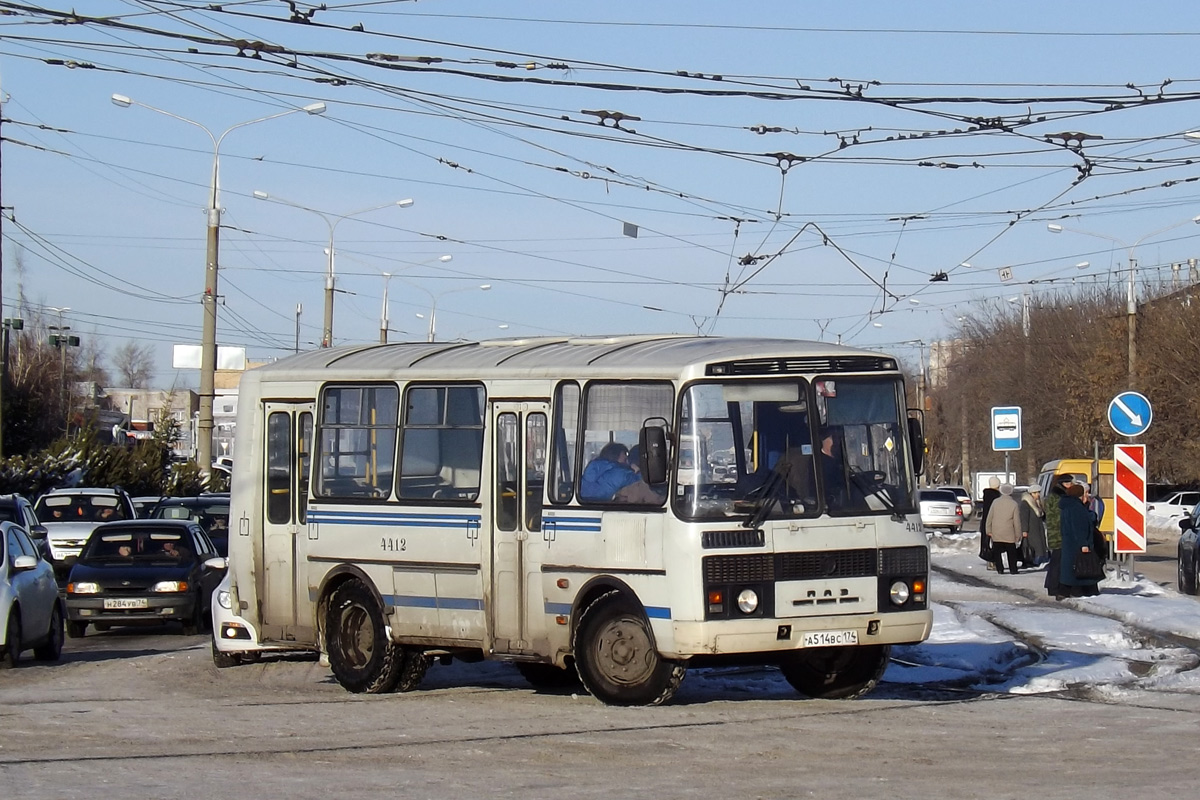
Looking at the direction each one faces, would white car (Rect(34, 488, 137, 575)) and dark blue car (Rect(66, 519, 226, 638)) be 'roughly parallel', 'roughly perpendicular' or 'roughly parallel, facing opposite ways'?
roughly parallel

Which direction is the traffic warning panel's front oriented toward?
toward the camera

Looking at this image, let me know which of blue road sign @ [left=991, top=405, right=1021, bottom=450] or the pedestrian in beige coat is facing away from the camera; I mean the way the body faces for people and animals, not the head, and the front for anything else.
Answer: the pedestrian in beige coat

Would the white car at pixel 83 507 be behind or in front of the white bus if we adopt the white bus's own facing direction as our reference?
behind

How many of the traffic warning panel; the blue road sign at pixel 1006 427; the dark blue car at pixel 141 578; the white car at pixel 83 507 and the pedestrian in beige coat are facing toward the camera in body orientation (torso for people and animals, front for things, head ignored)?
4

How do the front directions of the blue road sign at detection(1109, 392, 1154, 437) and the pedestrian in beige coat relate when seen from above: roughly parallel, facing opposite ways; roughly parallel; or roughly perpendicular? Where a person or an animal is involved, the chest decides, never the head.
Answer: roughly parallel, facing opposite ways

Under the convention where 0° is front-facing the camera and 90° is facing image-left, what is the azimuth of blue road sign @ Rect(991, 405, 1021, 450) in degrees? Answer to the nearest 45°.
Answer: approximately 0°

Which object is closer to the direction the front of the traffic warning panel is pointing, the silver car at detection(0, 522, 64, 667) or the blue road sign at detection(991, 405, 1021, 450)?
the silver car

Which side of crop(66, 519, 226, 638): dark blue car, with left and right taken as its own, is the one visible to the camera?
front

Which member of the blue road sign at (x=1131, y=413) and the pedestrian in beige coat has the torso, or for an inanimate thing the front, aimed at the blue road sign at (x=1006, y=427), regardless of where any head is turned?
the pedestrian in beige coat

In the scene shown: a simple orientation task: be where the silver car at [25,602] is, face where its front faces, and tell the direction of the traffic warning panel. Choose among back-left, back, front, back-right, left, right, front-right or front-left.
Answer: back-left

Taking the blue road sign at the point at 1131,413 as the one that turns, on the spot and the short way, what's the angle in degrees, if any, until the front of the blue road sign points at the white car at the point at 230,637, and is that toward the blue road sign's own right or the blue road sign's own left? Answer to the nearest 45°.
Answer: approximately 45° to the blue road sign's own right

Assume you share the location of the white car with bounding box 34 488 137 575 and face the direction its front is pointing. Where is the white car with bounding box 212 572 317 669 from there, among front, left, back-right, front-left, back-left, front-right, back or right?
front

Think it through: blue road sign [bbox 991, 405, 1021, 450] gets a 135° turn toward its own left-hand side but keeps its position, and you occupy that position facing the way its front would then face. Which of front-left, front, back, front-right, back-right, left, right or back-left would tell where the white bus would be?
back-right

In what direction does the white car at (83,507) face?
toward the camera

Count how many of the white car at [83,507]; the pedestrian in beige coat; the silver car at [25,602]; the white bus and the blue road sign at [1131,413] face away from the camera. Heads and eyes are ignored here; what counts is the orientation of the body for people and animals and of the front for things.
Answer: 1

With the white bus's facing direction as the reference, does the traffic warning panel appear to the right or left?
on its left

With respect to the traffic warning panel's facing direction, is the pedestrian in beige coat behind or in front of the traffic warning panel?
behind

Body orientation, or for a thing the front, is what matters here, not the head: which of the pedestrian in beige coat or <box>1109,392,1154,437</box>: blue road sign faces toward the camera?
the blue road sign
